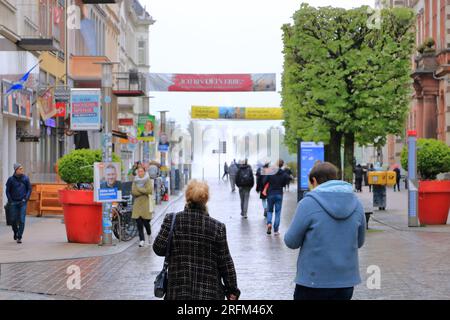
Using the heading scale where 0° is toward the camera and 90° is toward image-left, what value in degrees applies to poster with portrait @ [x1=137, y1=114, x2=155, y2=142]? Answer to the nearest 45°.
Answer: approximately 0°

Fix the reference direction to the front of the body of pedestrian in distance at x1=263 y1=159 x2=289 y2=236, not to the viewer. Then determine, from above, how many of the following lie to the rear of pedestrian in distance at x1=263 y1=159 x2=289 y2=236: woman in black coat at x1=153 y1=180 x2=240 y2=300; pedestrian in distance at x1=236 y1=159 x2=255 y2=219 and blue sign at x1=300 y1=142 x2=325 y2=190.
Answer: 1

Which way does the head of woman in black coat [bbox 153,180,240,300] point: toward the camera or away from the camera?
away from the camera

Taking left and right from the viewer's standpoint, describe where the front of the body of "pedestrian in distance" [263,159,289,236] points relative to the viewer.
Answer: facing away from the viewer

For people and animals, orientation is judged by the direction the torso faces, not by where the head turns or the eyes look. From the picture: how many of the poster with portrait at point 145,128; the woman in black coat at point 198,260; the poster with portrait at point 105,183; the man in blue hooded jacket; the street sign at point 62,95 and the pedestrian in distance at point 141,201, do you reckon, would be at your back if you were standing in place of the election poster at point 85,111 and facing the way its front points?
2

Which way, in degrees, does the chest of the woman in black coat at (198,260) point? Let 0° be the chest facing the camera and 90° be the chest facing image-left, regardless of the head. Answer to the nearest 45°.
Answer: approximately 180°

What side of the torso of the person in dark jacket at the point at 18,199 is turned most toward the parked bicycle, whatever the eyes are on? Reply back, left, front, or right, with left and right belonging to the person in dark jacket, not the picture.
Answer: left

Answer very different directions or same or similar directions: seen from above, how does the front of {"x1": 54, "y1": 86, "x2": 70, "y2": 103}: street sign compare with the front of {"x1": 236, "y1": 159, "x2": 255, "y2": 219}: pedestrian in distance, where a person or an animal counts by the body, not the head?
very different directions

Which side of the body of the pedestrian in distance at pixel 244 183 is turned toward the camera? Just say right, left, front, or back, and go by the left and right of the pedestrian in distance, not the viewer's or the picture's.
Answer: back
